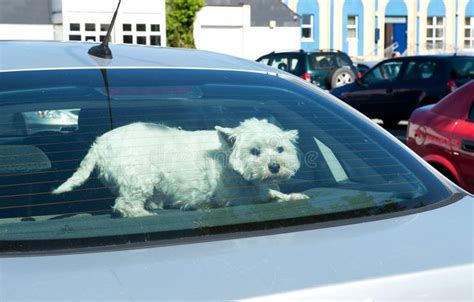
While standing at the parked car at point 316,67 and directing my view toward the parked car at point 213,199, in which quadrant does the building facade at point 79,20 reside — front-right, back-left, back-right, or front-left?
back-right

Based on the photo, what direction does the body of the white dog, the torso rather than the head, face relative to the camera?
to the viewer's right

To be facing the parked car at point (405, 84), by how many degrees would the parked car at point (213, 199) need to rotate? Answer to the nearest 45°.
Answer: approximately 45° to its right

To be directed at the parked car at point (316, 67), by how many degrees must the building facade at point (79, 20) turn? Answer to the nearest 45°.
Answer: approximately 45° to its left

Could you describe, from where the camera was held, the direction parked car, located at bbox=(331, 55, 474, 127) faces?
facing away from the viewer and to the left of the viewer

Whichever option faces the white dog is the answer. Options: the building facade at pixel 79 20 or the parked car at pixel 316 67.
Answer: the building facade

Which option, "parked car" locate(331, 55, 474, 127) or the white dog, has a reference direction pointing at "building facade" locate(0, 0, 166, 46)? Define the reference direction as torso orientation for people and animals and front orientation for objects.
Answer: the parked car

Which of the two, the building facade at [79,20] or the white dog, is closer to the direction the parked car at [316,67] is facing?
the building facade

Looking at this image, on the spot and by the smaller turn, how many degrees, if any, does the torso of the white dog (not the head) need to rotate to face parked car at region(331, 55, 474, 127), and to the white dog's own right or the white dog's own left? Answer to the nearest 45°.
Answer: approximately 90° to the white dog's own left

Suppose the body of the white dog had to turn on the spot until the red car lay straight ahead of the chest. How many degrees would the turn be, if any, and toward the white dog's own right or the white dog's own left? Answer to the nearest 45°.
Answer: approximately 45° to the white dog's own left
